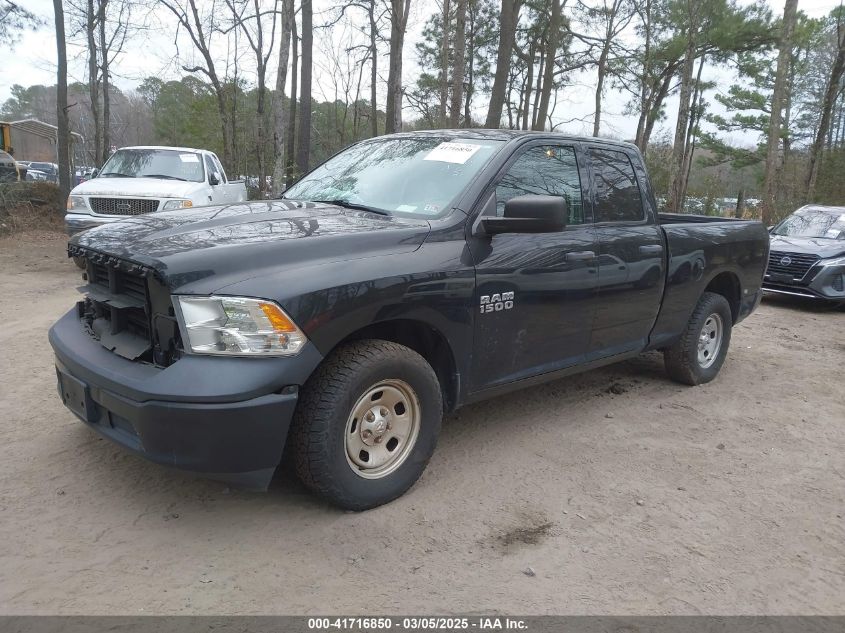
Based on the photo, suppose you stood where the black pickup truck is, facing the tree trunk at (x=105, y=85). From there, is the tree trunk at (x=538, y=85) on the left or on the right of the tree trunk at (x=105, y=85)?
right

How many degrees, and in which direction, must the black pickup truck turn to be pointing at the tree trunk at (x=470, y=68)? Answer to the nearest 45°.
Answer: approximately 135° to its right

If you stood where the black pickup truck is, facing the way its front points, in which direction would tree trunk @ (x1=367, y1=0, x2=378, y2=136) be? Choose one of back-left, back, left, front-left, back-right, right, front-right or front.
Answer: back-right

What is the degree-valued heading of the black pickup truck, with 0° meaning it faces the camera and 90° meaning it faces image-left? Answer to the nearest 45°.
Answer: approximately 45°

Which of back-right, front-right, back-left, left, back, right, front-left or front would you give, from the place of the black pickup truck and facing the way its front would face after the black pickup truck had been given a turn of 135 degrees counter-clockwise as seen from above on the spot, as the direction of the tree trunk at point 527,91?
left

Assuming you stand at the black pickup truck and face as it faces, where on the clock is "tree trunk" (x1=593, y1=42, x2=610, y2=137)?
The tree trunk is roughly at 5 o'clock from the black pickup truck.

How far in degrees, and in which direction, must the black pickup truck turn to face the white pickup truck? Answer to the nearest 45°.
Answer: approximately 90° to its right

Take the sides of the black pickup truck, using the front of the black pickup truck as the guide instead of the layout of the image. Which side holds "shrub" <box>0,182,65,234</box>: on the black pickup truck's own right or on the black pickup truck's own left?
on the black pickup truck's own right

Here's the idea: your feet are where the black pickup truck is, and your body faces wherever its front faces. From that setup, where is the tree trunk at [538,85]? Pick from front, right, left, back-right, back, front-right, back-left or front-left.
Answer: back-right

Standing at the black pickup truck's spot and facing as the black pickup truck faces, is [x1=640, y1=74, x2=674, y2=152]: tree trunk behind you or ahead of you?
behind
